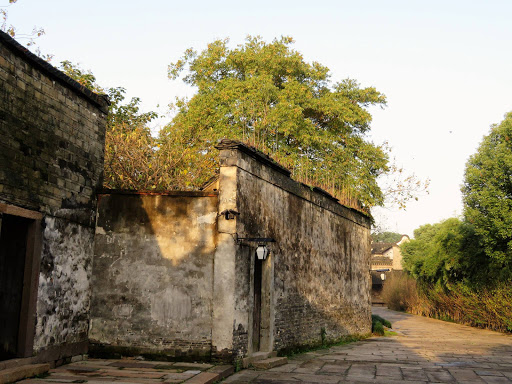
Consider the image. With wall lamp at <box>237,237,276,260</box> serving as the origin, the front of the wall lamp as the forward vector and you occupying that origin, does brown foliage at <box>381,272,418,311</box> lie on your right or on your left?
on your left

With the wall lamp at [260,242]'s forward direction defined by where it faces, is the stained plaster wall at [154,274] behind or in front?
behind

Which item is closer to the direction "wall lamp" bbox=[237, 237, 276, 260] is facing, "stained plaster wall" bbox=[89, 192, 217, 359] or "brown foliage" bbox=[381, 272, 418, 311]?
the brown foliage

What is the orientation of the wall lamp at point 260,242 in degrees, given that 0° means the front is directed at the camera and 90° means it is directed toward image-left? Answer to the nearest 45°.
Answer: approximately 270°

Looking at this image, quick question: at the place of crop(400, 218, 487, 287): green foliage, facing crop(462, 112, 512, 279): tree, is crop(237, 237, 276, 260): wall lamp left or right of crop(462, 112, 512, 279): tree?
right

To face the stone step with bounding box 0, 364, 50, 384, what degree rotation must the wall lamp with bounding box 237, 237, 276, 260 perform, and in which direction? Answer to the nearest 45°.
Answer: approximately 135° to its right

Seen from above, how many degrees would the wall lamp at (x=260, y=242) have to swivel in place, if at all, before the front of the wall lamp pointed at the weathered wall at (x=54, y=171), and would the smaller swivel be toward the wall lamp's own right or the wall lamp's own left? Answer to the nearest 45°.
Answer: approximately 180°

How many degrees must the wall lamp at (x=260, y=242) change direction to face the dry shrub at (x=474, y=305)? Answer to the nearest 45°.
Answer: approximately 45° to its left

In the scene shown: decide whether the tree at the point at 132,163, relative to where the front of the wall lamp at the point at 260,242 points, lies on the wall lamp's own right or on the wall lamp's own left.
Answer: on the wall lamp's own left

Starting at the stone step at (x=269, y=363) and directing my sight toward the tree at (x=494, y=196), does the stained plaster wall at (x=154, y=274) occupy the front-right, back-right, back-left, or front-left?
back-left
